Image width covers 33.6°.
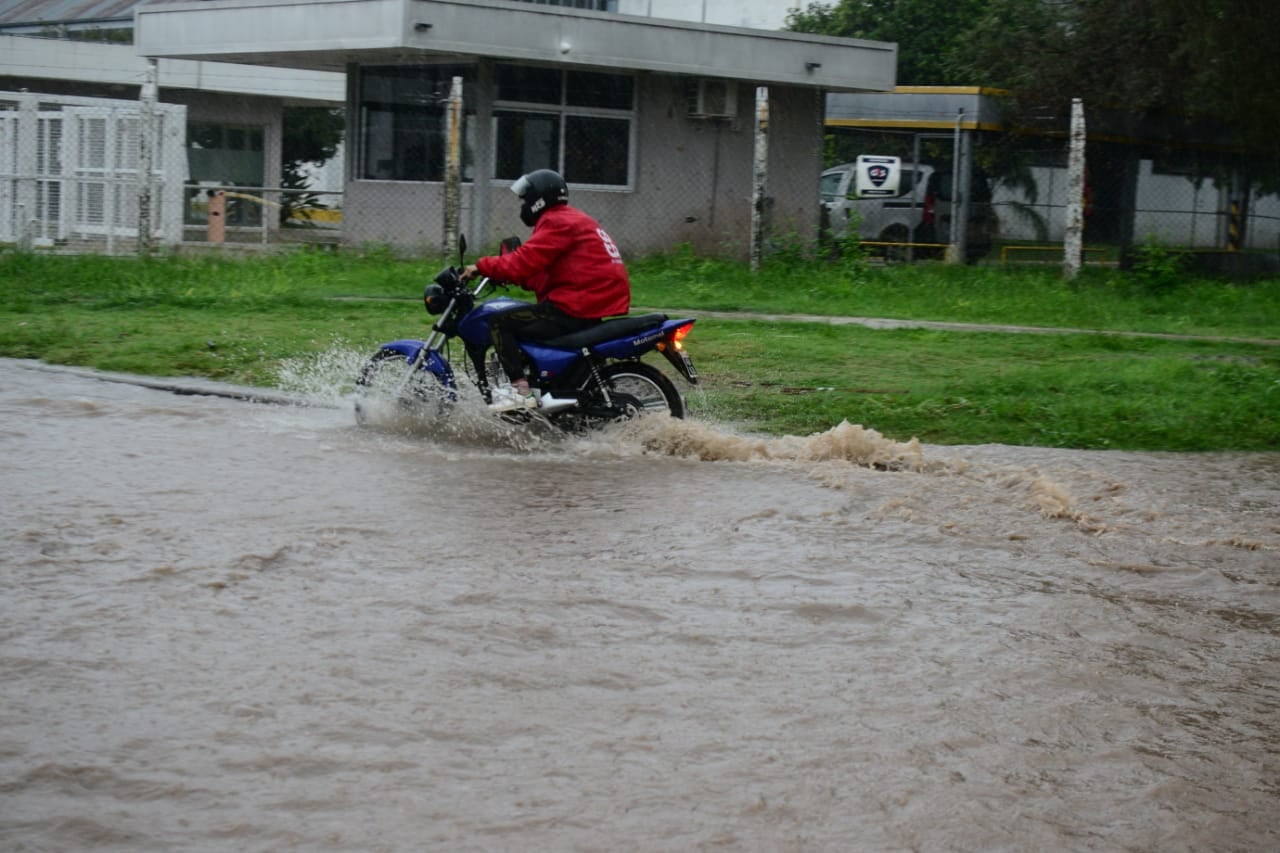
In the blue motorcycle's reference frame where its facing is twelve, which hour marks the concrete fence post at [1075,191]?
The concrete fence post is roughly at 4 o'clock from the blue motorcycle.

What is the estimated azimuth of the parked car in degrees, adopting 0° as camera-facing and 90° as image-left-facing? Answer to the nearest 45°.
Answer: approximately 135°

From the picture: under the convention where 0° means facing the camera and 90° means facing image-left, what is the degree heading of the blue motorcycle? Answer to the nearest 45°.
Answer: approximately 90°

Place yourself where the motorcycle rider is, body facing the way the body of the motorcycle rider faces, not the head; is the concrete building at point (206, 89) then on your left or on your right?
on your right

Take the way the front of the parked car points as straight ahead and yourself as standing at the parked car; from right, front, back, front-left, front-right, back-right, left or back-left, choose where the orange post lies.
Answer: front-left

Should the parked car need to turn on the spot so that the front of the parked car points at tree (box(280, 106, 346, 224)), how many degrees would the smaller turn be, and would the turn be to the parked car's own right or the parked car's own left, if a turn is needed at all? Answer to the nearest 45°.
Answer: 0° — it already faces it

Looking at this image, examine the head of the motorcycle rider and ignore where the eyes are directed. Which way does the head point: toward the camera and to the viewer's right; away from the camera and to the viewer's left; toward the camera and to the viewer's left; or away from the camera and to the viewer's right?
away from the camera and to the viewer's left

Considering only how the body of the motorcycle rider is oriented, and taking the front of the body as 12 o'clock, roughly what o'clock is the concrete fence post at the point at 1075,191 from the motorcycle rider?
The concrete fence post is roughly at 4 o'clock from the motorcycle rider.

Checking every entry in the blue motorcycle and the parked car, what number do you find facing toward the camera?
0

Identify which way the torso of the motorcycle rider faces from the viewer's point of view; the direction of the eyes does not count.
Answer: to the viewer's left

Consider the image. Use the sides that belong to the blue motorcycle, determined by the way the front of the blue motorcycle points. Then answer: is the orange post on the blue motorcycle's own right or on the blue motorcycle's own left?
on the blue motorcycle's own right
